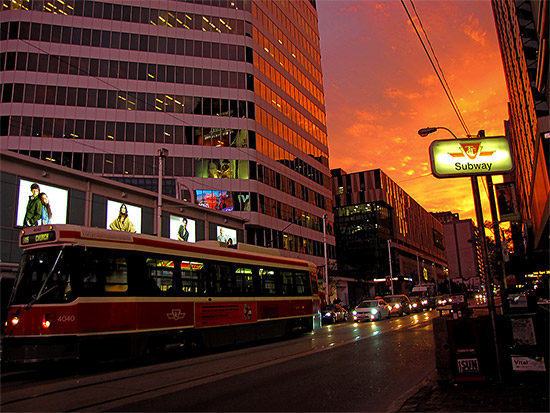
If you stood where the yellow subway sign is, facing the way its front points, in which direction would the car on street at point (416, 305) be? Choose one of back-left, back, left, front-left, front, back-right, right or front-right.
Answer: back

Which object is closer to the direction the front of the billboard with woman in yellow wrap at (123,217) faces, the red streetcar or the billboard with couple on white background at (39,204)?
the red streetcar

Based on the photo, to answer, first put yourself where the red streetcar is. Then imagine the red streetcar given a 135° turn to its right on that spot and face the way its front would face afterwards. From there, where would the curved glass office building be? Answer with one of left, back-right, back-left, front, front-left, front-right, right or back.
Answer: front

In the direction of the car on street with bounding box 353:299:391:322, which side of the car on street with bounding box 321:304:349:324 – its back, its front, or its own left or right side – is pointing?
left

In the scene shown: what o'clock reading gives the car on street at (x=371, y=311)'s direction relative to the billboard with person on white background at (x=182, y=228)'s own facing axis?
The car on street is roughly at 11 o'clock from the billboard with person on white background.

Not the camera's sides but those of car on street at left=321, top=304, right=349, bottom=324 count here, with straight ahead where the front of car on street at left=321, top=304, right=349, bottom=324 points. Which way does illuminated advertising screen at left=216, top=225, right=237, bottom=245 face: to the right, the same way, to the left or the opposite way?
to the left

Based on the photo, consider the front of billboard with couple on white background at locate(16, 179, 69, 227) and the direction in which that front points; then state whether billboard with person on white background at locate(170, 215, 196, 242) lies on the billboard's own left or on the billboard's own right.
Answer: on the billboard's own left

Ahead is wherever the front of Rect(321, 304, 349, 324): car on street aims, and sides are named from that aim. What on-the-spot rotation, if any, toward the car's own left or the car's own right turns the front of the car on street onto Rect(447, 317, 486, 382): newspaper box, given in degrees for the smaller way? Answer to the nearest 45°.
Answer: approximately 45° to the car's own left

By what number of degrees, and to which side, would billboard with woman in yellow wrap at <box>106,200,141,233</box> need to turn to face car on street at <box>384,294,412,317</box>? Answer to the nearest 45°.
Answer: approximately 45° to its left

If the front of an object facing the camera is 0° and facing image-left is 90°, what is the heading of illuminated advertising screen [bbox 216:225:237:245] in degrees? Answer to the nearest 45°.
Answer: approximately 315°
